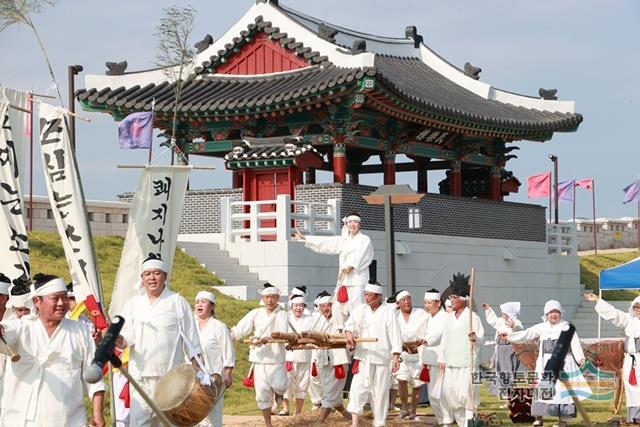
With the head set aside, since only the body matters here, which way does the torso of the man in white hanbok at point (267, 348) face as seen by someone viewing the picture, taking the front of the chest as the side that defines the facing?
toward the camera

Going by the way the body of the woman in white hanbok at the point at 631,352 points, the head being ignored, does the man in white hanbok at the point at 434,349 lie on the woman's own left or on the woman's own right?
on the woman's own right

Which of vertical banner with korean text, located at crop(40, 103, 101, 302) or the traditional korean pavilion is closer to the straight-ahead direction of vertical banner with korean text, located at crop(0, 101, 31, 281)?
the vertical banner with korean text

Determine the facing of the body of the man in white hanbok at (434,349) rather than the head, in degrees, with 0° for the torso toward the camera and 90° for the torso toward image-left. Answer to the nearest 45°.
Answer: approximately 45°

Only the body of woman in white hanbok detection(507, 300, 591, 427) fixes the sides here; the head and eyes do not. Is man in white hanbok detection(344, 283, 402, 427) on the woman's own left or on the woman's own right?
on the woman's own right

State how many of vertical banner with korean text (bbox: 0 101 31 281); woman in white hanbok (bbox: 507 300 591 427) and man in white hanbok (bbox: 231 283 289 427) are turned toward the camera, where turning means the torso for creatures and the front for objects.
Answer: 3

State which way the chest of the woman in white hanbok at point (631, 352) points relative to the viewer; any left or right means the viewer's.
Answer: facing the viewer

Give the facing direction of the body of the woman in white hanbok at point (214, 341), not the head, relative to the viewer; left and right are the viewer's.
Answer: facing the viewer and to the left of the viewer

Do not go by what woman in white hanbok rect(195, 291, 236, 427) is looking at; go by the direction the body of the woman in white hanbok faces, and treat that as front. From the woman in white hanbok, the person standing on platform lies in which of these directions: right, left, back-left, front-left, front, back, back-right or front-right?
back

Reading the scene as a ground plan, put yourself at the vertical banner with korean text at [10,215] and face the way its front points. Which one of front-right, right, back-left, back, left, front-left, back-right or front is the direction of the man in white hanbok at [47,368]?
front

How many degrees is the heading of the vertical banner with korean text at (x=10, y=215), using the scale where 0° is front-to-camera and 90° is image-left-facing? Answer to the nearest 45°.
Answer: approximately 0°

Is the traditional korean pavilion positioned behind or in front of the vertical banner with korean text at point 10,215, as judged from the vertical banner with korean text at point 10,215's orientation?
behind
